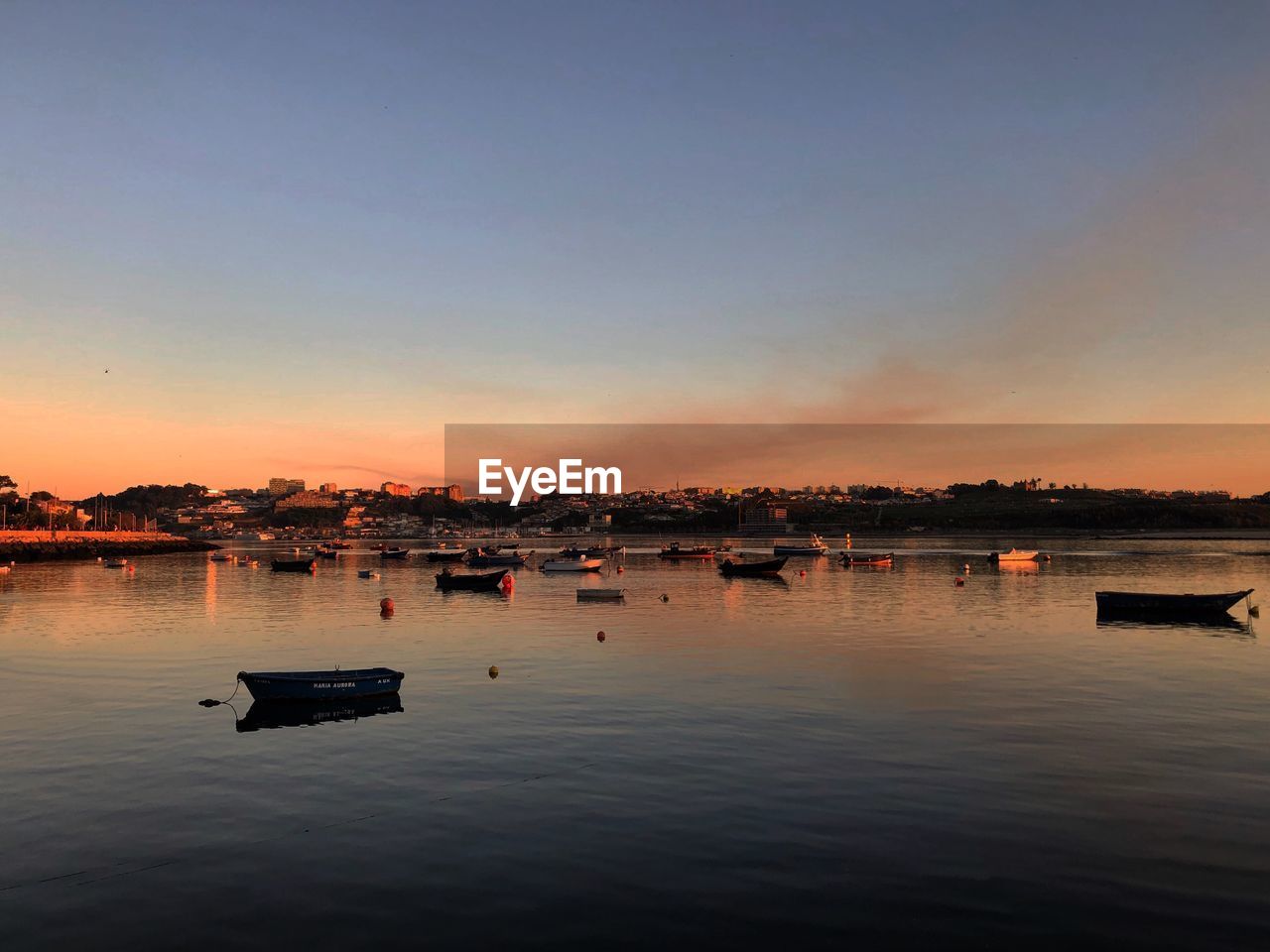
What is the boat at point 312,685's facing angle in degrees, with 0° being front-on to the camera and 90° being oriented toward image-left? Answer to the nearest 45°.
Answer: approximately 90°
